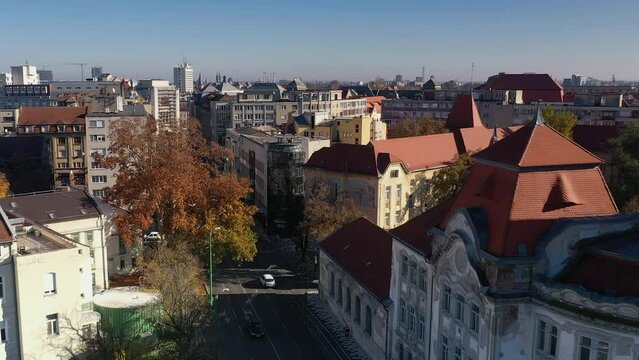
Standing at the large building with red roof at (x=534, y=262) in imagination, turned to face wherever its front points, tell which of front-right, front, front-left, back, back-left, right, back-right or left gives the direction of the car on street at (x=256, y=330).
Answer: right

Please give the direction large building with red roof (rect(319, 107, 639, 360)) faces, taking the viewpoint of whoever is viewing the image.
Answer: facing the viewer and to the left of the viewer

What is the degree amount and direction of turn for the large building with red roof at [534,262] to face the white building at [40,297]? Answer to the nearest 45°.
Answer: approximately 45° to its right

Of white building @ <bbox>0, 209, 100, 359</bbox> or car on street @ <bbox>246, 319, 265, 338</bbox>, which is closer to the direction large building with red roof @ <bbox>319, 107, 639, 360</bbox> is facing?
the white building
